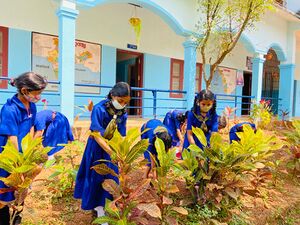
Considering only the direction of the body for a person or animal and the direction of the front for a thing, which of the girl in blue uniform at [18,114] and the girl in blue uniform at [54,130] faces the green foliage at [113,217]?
the girl in blue uniform at [18,114]

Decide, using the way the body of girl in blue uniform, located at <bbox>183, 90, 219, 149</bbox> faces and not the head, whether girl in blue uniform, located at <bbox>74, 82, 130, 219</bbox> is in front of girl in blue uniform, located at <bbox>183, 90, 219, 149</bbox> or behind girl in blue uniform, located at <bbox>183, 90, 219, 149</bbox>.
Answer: in front

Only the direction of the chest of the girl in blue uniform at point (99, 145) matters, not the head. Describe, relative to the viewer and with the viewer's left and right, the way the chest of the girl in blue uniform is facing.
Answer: facing the viewer and to the right of the viewer

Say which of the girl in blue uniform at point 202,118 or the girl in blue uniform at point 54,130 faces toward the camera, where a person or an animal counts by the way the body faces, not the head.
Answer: the girl in blue uniform at point 202,118

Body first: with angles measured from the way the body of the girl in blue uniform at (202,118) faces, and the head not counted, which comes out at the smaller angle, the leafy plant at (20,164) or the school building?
the leafy plant

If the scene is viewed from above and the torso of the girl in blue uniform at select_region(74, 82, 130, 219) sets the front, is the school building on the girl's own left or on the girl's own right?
on the girl's own left

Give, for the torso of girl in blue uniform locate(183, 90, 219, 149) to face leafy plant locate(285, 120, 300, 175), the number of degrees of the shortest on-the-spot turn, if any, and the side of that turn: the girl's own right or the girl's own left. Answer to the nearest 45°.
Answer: approximately 135° to the girl's own left

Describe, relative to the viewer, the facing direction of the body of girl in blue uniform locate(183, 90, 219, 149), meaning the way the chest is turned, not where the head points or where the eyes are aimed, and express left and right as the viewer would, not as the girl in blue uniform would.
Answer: facing the viewer

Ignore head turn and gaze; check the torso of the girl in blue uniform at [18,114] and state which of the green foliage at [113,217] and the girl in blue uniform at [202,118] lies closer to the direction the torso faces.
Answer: the green foliage
